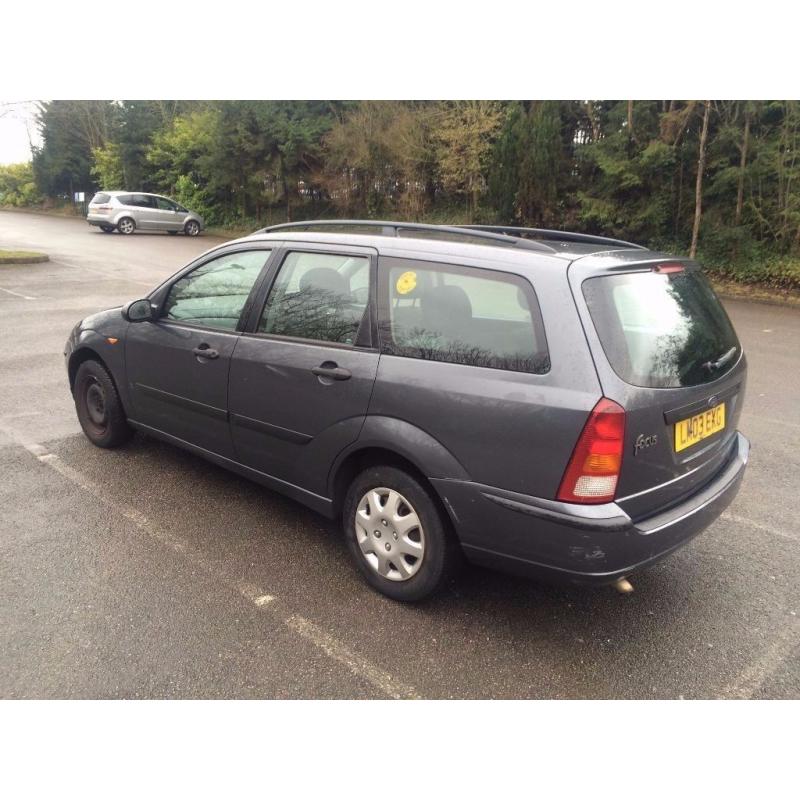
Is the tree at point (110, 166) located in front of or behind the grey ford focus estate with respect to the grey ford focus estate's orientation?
in front

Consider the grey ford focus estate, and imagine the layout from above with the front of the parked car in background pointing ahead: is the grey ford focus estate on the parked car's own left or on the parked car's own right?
on the parked car's own right

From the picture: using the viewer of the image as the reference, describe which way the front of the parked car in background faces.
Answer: facing away from the viewer and to the right of the viewer

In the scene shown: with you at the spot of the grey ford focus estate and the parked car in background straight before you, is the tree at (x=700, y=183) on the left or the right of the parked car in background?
right

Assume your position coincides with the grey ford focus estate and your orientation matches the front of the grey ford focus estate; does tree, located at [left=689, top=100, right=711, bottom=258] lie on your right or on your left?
on your right

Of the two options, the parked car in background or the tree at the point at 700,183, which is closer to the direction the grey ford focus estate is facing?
the parked car in background

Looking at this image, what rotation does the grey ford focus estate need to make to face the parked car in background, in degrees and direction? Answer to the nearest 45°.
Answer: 0° — it already faces it

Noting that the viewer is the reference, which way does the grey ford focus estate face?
facing away from the viewer and to the left of the viewer
